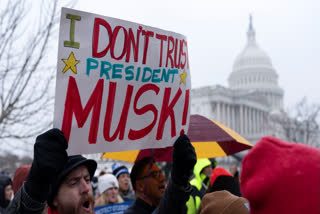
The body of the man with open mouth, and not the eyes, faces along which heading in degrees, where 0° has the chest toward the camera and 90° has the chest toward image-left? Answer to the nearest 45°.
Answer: approximately 315°

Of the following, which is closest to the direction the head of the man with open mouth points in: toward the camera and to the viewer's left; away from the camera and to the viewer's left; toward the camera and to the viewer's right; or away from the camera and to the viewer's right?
toward the camera and to the viewer's right
